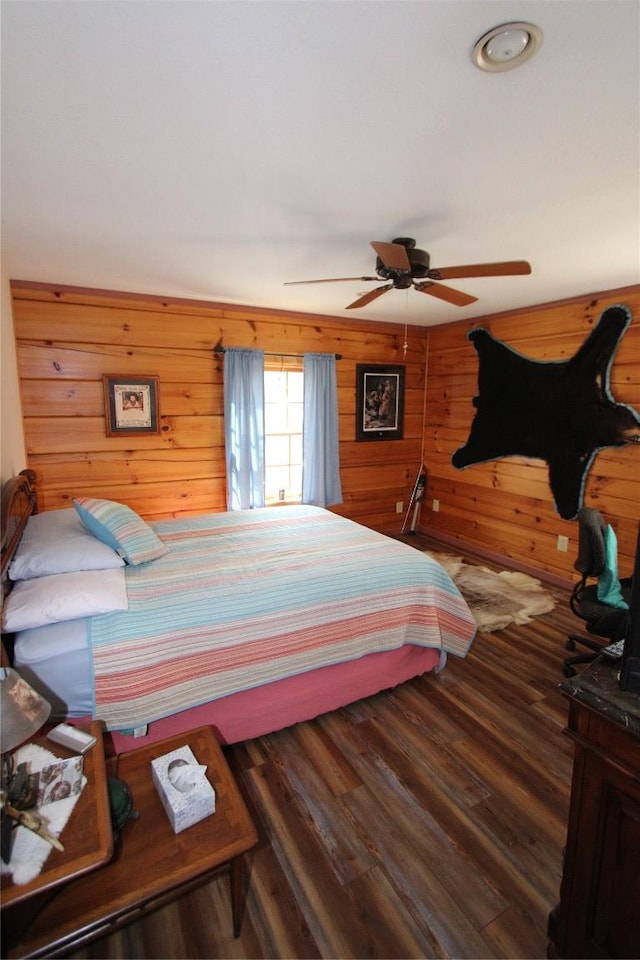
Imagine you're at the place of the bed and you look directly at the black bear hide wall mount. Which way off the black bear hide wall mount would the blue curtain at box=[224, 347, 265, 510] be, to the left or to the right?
left

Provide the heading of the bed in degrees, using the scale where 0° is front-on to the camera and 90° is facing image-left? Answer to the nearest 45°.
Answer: approximately 270°

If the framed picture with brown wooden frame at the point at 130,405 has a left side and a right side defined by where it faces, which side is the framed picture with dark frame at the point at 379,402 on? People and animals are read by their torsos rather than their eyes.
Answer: on its left

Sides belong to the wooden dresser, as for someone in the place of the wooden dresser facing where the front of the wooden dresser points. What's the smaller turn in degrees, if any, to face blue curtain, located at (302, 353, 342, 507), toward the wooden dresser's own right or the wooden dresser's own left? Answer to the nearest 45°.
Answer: approximately 45° to the wooden dresser's own right

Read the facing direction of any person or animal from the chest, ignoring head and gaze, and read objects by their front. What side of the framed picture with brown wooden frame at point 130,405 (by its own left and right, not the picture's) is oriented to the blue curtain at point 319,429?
left

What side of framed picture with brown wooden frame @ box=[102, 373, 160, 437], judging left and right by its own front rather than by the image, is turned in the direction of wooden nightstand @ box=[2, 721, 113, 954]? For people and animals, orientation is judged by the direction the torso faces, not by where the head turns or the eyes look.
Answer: front

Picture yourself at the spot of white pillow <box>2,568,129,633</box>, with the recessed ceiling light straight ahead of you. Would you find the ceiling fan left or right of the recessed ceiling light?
left

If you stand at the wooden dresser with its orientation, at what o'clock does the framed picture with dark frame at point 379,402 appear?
The framed picture with dark frame is roughly at 2 o'clock from the wooden dresser.

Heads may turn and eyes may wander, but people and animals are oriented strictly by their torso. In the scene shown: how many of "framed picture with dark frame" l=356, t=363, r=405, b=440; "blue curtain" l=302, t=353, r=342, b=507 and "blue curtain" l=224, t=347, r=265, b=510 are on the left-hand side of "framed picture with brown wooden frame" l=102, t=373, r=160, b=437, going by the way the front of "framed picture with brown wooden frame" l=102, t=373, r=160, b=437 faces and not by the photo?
3

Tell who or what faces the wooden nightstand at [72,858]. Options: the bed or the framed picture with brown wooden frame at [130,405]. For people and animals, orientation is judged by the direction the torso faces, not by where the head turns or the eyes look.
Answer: the framed picture with brown wooden frame

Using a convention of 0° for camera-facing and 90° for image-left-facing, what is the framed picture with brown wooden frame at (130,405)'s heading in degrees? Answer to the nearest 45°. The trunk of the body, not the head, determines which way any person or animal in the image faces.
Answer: approximately 0°

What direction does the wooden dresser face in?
to the viewer's left
